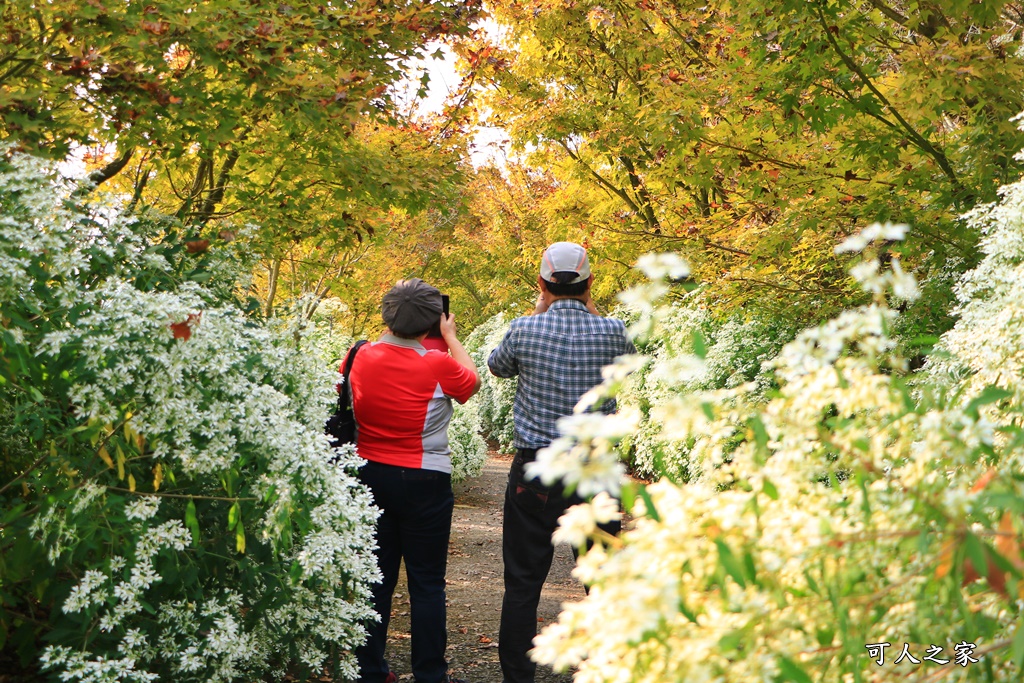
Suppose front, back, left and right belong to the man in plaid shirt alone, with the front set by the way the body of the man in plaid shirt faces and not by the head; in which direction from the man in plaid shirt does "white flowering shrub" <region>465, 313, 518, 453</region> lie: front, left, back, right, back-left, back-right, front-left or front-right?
front

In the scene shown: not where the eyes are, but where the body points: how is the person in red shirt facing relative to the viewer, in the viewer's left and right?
facing away from the viewer and to the right of the viewer

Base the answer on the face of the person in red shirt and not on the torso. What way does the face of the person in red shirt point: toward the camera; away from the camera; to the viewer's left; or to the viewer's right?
away from the camera

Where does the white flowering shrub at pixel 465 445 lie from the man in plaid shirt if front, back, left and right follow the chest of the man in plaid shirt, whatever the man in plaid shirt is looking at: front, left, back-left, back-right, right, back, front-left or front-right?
front

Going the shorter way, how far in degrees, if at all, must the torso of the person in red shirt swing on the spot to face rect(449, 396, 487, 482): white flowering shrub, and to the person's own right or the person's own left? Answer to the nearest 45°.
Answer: approximately 45° to the person's own left

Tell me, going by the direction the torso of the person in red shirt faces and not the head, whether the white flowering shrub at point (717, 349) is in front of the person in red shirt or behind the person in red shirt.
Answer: in front

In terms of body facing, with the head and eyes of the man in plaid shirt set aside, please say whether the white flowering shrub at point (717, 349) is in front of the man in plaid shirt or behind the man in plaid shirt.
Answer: in front

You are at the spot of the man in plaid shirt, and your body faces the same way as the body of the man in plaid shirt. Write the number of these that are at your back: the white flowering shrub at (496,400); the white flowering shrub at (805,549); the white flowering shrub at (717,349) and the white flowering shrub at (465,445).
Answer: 1

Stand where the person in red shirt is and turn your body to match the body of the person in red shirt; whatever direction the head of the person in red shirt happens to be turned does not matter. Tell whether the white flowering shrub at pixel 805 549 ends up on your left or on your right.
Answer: on your right

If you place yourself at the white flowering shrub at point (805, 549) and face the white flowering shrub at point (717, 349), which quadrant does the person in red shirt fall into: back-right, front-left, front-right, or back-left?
front-left

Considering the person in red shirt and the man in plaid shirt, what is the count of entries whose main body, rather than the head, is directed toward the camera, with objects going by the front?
0

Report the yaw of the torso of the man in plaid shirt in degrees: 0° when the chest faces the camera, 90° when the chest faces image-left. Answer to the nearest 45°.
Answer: approximately 180°

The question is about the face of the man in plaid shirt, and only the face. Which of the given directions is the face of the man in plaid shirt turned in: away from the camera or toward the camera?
away from the camera

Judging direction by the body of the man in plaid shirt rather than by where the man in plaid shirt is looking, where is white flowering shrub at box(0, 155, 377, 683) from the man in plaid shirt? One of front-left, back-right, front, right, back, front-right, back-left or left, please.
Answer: back-left
